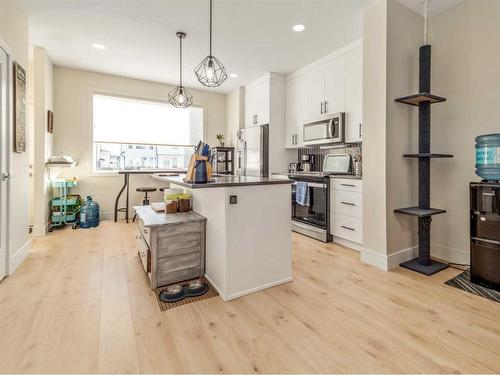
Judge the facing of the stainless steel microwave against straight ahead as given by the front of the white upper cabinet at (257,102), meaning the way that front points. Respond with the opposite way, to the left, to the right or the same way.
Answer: the same way

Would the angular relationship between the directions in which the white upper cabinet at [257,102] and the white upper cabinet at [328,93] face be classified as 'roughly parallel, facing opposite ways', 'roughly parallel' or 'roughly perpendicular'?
roughly parallel

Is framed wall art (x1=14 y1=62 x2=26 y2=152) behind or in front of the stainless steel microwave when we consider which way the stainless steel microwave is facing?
in front

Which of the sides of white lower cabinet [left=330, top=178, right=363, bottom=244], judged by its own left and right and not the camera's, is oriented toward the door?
front

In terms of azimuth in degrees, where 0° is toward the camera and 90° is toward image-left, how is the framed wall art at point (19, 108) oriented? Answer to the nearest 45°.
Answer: approximately 270°

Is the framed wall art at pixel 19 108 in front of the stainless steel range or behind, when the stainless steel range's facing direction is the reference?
in front

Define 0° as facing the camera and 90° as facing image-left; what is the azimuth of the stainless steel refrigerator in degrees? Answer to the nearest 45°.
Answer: approximately 45°

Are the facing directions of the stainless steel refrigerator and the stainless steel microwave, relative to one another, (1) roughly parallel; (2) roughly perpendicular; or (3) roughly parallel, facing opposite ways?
roughly parallel

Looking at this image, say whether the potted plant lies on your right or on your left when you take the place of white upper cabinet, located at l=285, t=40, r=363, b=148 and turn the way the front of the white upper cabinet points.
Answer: on your right

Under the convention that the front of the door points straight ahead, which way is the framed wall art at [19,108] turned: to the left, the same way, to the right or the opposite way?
the same way

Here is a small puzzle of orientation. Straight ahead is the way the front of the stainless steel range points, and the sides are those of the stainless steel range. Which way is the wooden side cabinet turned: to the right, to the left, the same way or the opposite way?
the same way

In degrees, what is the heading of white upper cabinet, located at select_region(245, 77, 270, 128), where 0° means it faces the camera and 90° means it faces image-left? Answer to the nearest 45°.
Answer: approximately 45°
